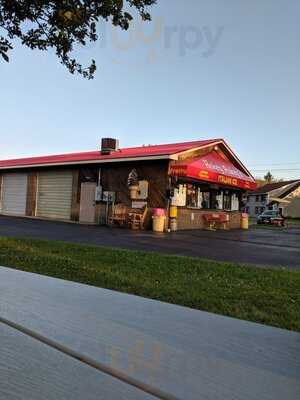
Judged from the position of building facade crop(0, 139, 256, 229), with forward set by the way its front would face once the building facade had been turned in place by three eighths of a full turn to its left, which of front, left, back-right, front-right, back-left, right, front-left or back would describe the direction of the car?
front-right

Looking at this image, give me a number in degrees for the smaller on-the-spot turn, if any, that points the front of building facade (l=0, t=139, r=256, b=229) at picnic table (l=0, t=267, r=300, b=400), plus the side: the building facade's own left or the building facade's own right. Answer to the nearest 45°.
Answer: approximately 45° to the building facade's own right

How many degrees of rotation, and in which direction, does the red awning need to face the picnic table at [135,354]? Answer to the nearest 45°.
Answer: approximately 45° to its right

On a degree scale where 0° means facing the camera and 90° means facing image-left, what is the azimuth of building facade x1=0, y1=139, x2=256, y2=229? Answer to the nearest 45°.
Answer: approximately 315°

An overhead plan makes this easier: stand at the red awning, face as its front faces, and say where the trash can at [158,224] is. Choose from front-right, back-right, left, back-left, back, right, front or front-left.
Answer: right

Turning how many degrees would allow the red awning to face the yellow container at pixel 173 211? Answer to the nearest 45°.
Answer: approximately 90° to its right

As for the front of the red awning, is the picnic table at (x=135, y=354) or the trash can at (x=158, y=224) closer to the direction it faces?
the picnic table

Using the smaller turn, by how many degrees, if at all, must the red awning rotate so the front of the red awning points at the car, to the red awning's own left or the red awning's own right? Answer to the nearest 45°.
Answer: approximately 135° to the red awning's own left

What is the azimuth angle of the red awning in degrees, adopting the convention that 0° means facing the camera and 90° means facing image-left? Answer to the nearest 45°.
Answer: approximately 315°
